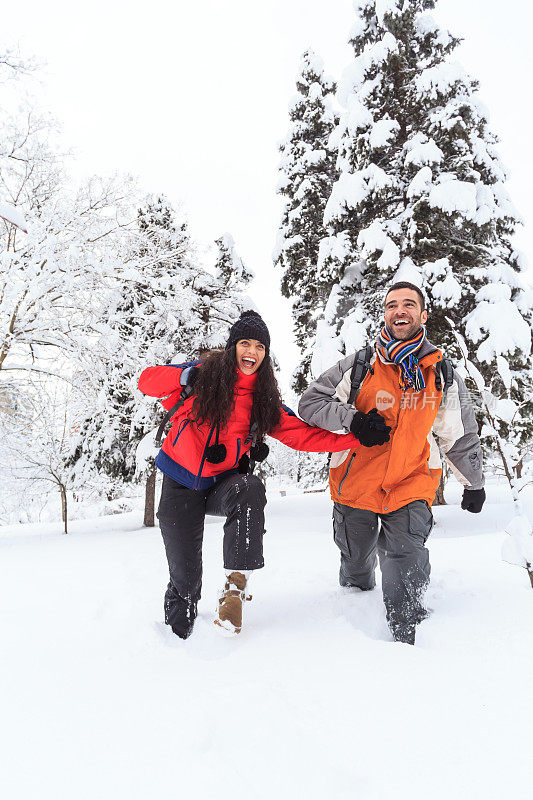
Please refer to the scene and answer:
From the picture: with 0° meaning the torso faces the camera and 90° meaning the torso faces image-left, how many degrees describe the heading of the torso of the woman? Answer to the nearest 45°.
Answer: approximately 0°

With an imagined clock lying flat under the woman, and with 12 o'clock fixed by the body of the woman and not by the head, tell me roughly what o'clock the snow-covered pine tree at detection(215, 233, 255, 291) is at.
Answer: The snow-covered pine tree is roughly at 6 o'clock from the woman.

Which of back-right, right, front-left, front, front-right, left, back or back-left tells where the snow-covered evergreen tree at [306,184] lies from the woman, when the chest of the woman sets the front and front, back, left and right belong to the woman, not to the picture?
back

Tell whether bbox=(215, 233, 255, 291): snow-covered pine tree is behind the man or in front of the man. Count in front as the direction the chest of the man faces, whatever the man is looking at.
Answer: behind

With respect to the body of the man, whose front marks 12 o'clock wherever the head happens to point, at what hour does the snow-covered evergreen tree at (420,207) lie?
The snow-covered evergreen tree is roughly at 6 o'clock from the man.
